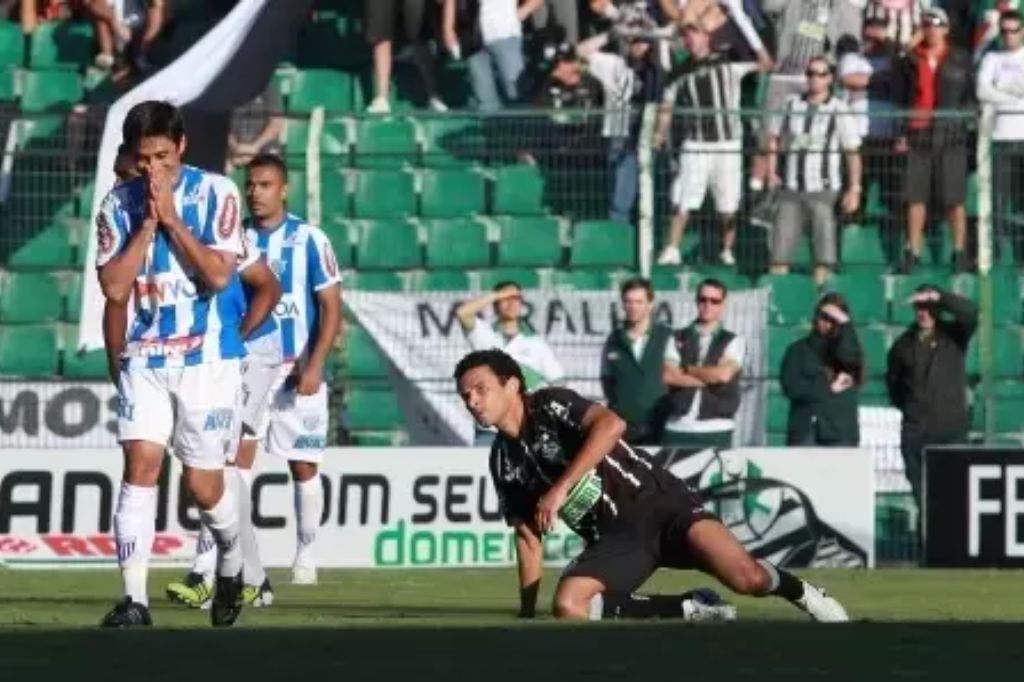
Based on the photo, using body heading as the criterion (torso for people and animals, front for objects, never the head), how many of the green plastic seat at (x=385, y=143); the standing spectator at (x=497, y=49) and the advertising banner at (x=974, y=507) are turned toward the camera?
3

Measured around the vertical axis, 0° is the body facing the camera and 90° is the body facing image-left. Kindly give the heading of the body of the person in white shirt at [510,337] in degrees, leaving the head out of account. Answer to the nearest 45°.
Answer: approximately 0°

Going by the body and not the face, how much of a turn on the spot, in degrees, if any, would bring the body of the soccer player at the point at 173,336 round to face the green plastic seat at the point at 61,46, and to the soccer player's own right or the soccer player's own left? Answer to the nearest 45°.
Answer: approximately 180°

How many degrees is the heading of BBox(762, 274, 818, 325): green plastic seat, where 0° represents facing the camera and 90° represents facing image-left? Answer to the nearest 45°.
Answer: approximately 0°

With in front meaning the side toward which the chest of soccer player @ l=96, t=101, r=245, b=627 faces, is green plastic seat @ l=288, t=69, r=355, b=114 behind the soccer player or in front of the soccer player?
behind
